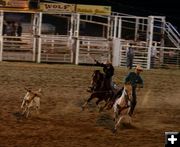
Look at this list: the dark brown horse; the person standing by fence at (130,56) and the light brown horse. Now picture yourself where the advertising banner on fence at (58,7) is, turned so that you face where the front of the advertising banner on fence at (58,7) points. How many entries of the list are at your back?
0

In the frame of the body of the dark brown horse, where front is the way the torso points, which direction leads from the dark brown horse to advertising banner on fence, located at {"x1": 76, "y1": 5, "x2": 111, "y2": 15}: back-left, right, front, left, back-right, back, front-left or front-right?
back-right

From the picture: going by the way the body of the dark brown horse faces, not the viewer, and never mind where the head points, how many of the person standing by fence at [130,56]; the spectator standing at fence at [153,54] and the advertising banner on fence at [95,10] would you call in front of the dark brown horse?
0

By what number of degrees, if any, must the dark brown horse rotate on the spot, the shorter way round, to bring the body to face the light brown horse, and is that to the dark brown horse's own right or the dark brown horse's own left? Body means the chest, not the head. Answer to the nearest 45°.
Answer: approximately 45° to the dark brown horse's own left

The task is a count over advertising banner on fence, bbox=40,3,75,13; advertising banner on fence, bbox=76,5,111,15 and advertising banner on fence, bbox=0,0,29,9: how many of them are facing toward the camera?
3

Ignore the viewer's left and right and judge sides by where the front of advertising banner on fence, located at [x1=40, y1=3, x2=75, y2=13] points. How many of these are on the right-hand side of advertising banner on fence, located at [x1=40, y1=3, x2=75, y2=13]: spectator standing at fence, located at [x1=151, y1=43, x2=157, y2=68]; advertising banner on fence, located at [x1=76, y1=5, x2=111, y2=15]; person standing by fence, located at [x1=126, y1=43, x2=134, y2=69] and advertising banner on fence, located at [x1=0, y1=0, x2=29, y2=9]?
1

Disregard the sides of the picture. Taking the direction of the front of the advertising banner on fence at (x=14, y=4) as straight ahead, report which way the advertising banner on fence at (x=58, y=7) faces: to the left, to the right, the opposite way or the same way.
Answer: the same way

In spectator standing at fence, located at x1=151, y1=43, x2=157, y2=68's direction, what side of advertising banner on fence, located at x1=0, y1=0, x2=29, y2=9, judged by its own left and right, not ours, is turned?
left

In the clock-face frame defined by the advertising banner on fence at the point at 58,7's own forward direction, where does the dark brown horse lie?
The dark brown horse is roughly at 12 o'clock from the advertising banner on fence.

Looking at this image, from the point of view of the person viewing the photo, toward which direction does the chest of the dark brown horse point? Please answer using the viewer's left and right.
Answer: facing the viewer and to the left of the viewer

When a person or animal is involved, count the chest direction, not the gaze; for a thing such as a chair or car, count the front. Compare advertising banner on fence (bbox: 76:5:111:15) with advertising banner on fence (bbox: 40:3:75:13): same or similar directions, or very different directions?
same or similar directions

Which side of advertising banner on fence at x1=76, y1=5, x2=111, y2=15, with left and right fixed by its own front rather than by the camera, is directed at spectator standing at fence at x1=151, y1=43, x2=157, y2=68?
left

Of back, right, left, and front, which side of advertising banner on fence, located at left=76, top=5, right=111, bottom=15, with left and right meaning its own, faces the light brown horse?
front

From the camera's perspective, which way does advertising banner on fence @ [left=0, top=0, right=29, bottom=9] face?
toward the camera

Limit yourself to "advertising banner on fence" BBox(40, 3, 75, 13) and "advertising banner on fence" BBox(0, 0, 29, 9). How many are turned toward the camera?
2

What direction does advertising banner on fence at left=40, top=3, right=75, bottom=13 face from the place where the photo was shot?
facing the viewer
